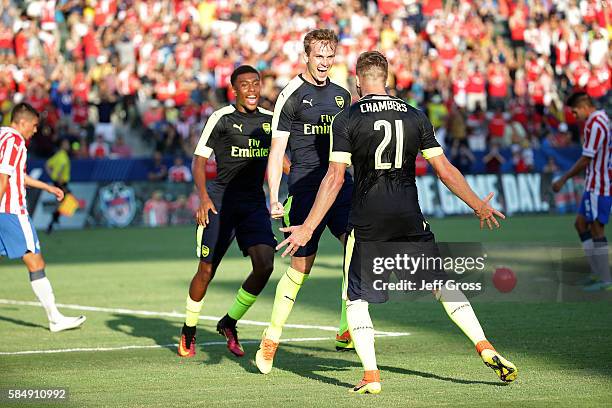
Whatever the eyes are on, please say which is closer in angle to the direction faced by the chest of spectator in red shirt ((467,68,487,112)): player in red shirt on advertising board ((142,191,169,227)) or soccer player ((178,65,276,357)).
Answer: the soccer player

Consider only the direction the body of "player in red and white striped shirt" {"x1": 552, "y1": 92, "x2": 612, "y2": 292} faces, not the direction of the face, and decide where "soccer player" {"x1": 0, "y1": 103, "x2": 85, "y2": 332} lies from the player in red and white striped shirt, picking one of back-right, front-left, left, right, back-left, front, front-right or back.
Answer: front-left

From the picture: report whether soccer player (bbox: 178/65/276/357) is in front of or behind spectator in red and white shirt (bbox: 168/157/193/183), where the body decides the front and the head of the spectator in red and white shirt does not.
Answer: in front

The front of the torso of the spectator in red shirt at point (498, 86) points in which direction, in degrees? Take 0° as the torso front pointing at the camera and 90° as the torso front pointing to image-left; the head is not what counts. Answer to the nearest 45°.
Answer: approximately 0°

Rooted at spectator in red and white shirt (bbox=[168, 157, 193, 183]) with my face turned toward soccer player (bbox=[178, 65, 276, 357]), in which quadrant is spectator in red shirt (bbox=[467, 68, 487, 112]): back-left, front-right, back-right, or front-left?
back-left

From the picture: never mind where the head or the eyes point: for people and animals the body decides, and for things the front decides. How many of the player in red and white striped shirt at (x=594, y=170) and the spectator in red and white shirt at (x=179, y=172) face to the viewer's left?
1

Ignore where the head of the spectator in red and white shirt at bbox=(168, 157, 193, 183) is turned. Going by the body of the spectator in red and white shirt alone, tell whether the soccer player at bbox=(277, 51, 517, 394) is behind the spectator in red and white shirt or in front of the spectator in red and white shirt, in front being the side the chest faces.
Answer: in front

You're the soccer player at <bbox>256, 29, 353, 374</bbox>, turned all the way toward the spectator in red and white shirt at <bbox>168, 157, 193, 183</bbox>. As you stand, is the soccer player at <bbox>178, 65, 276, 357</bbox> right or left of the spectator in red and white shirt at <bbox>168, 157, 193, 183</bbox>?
left

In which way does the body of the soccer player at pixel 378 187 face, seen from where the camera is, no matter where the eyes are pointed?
away from the camera

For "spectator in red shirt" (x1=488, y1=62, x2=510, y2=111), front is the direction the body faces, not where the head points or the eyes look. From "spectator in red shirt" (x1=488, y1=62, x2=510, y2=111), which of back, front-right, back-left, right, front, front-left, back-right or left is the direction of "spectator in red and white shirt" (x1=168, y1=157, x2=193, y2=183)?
front-right
